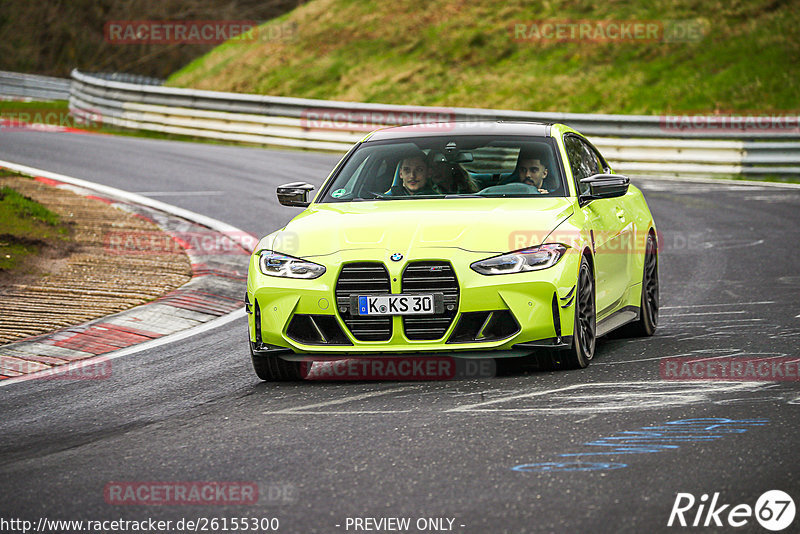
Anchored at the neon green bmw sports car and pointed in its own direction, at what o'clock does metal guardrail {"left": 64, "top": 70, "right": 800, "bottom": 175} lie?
The metal guardrail is roughly at 6 o'clock from the neon green bmw sports car.

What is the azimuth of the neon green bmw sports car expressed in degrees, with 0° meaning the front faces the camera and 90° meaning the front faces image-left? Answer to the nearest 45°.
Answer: approximately 0°

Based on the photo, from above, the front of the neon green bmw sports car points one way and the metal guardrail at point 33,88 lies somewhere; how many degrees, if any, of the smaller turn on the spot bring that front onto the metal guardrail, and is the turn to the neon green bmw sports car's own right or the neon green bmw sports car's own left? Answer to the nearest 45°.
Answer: approximately 135° to the neon green bmw sports car's own right

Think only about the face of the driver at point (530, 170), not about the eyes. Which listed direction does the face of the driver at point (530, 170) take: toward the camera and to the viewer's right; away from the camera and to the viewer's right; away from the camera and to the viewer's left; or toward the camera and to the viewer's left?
toward the camera and to the viewer's left
